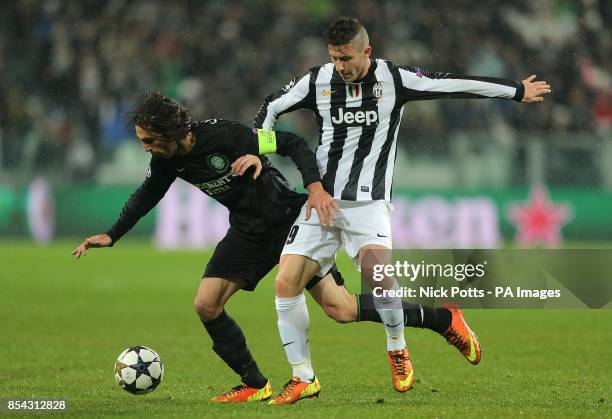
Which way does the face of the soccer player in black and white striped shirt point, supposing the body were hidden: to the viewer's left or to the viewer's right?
to the viewer's left

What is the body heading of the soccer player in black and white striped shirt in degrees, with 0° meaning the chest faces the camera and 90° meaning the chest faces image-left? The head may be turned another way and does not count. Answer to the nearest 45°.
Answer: approximately 0°

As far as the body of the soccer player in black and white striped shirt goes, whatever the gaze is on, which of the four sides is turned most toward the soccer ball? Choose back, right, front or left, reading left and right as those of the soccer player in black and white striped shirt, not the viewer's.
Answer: right
